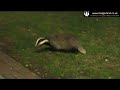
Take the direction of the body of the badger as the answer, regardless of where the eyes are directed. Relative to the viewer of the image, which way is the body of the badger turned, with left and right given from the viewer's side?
facing to the left of the viewer
